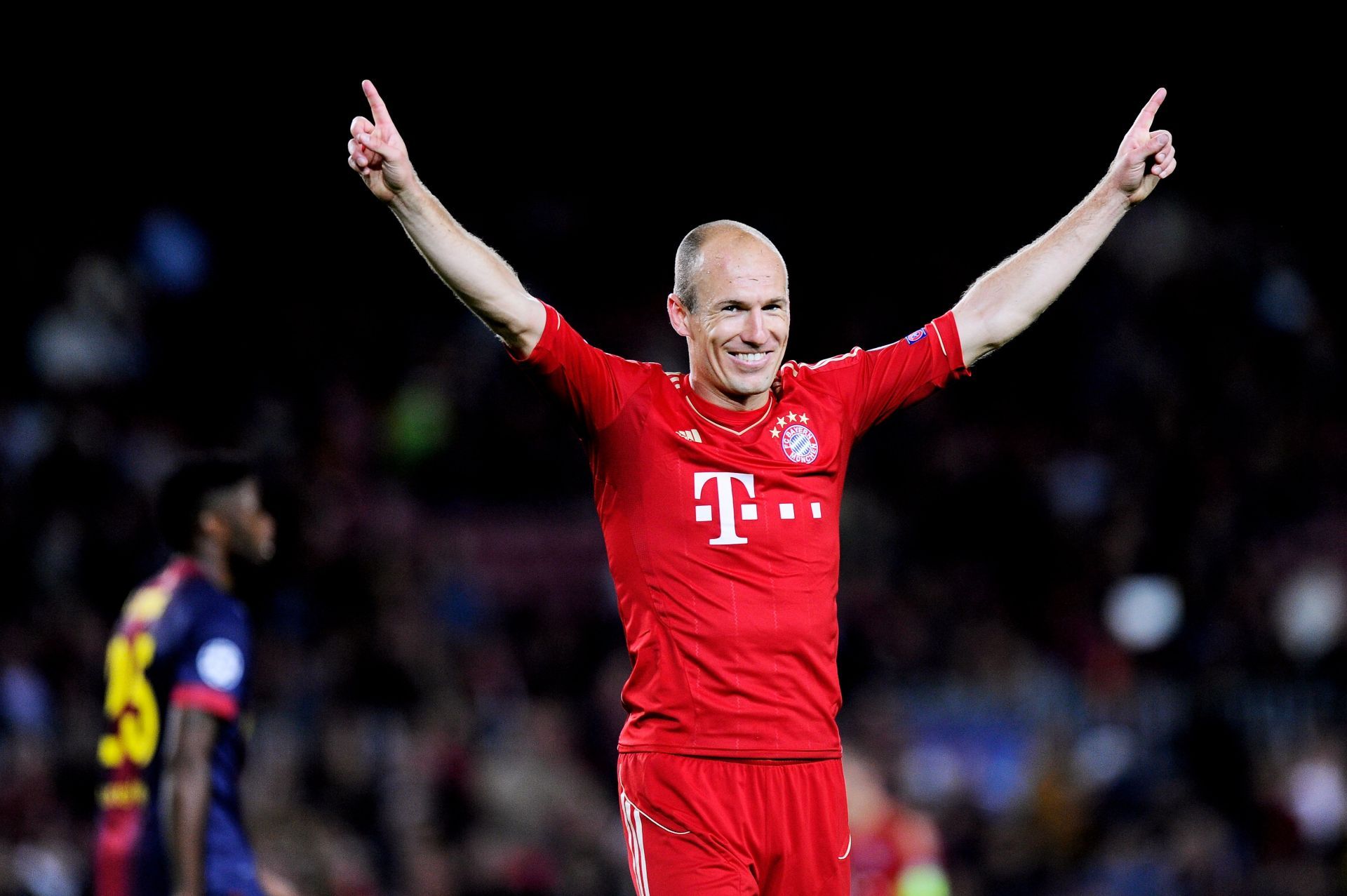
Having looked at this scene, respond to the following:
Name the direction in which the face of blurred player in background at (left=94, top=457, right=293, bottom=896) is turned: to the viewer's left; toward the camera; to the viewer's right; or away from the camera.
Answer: to the viewer's right

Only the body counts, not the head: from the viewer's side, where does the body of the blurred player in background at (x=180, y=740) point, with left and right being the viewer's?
facing away from the viewer and to the right of the viewer

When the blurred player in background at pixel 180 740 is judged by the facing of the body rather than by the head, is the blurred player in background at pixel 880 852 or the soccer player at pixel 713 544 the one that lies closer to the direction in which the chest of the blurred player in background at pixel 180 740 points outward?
the blurred player in background

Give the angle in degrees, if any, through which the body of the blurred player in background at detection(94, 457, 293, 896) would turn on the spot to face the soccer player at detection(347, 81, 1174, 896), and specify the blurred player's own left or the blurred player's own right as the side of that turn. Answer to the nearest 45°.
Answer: approximately 90° to the blurred player's own right

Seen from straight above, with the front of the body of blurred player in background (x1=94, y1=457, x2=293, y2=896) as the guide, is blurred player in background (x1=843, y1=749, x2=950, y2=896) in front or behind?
in front
